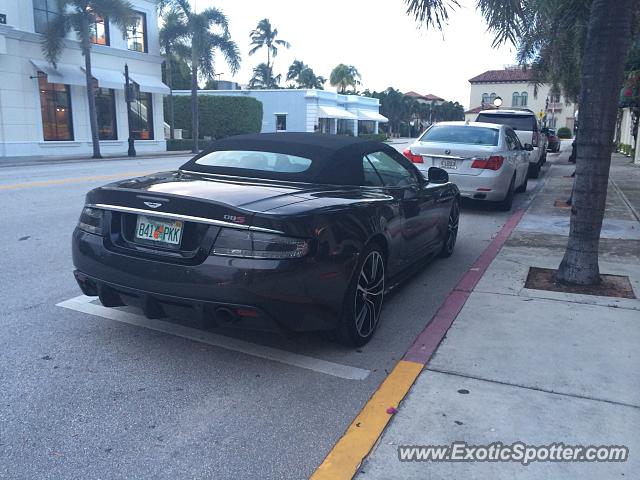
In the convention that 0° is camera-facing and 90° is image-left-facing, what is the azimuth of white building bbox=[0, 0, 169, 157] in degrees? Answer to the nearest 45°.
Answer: approximately 315°

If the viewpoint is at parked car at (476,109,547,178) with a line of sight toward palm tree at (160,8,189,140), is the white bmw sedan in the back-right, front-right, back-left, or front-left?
back-left

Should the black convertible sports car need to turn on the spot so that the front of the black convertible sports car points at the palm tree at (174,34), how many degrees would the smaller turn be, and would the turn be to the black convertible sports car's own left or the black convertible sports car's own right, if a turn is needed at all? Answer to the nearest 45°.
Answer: approximately 45° to the black convertible sports car's own left

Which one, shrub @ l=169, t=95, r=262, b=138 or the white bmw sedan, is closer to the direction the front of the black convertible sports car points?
the white bmw sedan

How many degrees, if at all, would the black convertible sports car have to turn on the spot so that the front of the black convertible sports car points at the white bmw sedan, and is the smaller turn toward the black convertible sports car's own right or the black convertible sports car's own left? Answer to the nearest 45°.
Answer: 0° — it already faces it

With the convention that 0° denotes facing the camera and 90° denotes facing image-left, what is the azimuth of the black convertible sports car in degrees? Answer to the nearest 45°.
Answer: approximately 225°

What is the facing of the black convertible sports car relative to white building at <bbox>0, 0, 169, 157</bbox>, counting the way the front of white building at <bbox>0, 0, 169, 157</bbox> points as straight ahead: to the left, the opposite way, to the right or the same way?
to the left

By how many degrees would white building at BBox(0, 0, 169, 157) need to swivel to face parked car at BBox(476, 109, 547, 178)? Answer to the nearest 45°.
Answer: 0° — it already faces it

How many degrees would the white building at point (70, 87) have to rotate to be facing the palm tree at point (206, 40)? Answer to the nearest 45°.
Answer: approximately 45° to its left

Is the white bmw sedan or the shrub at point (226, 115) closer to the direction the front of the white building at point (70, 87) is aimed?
the white bmw sedan

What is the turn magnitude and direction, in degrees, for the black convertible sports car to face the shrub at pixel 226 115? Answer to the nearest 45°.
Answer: approximately 45° to its left
